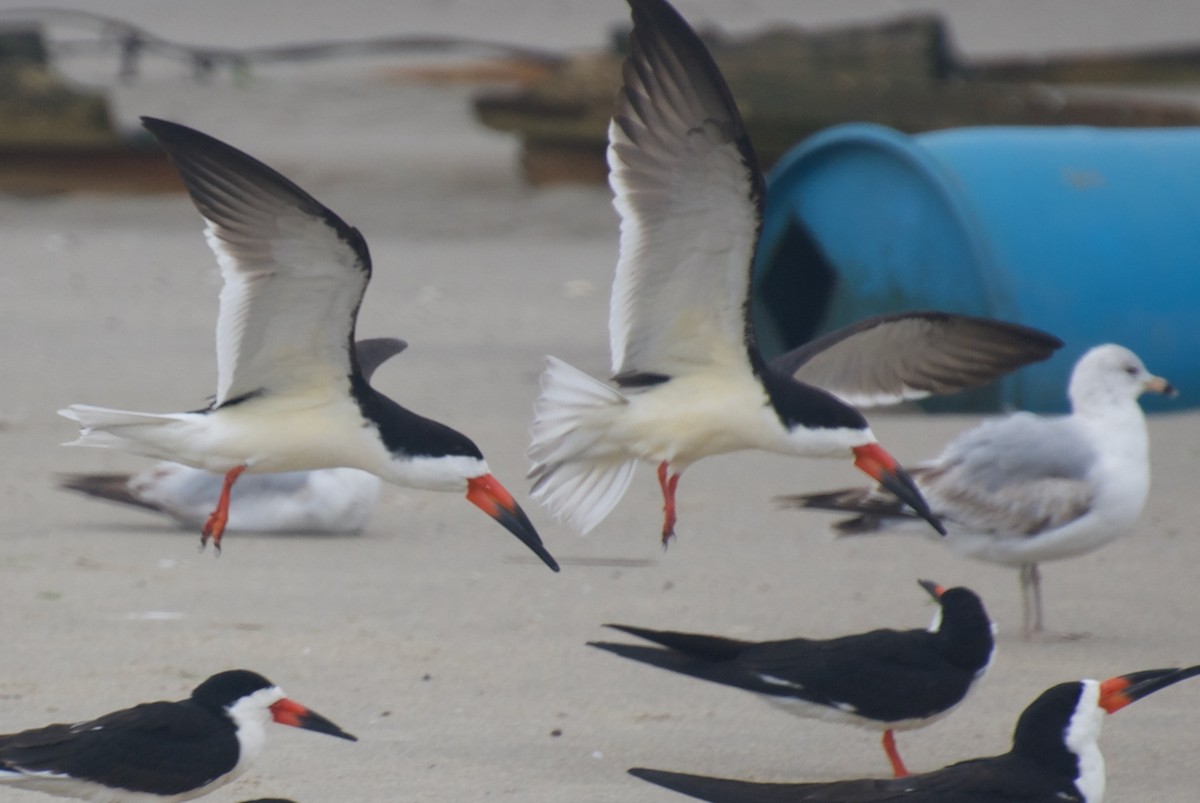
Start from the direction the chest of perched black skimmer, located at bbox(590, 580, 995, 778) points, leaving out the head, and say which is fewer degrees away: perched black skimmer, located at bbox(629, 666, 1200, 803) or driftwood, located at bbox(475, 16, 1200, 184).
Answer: the perched black skimmer

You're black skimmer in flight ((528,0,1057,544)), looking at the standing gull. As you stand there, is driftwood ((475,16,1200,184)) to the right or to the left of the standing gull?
left

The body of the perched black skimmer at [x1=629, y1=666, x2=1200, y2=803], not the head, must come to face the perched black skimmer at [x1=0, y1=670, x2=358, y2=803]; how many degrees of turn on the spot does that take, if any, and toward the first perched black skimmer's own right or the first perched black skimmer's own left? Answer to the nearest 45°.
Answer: approximately 180°

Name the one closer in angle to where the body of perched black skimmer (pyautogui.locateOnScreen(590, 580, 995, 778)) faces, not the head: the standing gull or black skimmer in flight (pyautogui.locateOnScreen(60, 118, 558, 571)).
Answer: the standing gull

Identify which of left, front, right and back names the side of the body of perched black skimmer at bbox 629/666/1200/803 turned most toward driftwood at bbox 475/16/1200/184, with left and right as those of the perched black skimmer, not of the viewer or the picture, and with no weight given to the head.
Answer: left

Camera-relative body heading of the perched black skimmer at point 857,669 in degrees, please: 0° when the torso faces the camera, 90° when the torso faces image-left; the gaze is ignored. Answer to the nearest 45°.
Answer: approximately 270°

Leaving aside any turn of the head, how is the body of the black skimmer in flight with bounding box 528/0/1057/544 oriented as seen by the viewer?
to the viewer's right

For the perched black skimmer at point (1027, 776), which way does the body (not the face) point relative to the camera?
to the viewer's right

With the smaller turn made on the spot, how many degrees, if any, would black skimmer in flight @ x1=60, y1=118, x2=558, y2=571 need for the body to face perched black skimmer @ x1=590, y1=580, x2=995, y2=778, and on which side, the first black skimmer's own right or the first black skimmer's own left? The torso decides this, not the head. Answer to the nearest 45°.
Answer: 0° — it already faces it

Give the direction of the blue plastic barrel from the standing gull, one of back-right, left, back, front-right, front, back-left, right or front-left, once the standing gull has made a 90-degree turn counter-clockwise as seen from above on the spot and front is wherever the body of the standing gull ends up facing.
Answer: front

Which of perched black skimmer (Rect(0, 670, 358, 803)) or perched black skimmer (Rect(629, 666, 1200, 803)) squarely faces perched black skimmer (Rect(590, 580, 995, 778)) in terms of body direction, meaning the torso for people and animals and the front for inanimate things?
perched black skimmer (Rect(0, 670, 358, 803))

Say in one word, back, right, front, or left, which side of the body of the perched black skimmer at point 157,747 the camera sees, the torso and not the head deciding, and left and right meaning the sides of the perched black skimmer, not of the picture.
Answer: right
